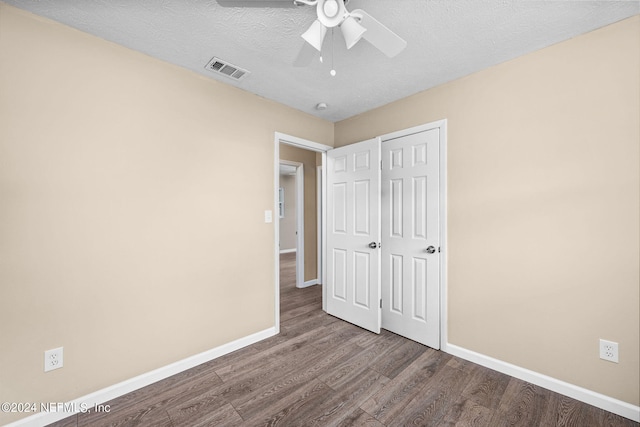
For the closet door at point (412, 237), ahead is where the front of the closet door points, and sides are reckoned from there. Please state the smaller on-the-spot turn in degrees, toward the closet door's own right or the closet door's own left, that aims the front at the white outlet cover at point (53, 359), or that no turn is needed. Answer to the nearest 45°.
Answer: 0° — it already faces it

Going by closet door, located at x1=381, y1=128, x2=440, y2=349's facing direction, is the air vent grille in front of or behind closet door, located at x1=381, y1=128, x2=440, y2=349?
in front

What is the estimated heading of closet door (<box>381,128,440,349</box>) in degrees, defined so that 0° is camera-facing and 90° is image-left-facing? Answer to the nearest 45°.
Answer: approximately 45°

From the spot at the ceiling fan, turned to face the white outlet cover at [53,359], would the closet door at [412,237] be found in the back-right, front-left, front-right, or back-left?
back-right

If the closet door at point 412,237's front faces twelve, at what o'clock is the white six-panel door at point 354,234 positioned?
The white six-panel door is roughly at 2 o'clock from the closet door.

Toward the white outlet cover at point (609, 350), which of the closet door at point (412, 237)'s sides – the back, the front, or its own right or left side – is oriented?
left

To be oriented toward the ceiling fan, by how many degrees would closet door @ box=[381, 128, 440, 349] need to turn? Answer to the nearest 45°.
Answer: approximately 45° to its left
